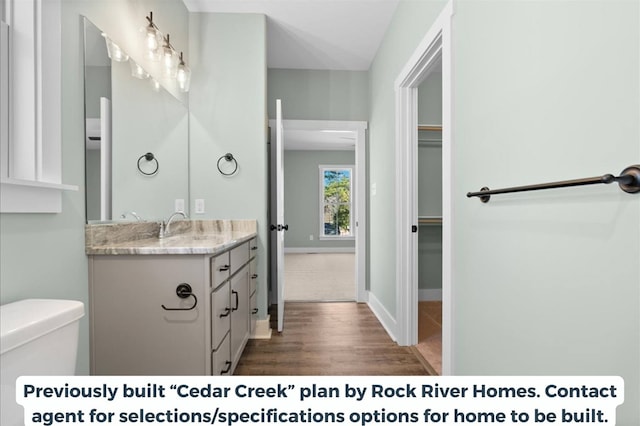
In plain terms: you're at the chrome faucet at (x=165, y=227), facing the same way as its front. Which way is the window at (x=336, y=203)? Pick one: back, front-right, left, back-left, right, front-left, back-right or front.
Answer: left

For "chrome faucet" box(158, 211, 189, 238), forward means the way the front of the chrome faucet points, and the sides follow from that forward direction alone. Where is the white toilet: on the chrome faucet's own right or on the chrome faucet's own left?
on the chrome faucet's own right

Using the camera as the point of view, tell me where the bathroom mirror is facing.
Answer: facing the viewer and to the right of the viewer

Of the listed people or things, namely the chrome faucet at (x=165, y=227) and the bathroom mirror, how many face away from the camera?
0
